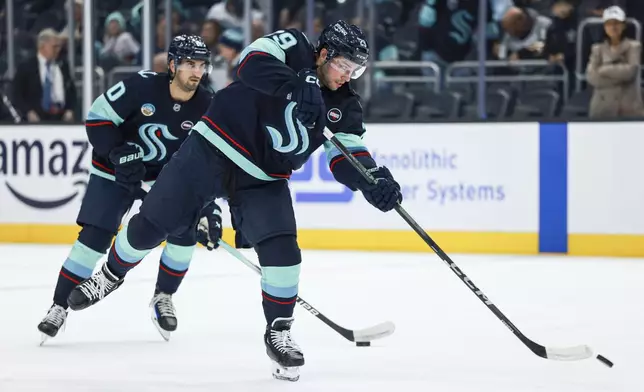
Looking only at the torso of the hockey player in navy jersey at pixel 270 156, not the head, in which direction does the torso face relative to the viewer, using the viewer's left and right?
facing the viewer and to the right of the viewer

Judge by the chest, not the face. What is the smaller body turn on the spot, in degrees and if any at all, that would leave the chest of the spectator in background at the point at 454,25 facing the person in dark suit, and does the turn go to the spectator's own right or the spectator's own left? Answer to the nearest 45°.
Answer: approximately 90° to the spectator's own right

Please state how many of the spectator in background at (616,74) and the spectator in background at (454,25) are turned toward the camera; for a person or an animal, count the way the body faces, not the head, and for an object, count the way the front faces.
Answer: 2

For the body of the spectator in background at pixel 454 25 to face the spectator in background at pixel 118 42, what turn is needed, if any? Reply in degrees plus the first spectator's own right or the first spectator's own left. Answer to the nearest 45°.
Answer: approximately 90° to the first spectator's own right

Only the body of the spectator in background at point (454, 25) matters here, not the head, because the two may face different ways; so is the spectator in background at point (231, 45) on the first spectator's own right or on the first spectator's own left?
on the first spectator's own right

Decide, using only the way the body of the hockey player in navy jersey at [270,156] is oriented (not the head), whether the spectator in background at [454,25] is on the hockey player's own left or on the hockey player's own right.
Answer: on the hockey player's own left

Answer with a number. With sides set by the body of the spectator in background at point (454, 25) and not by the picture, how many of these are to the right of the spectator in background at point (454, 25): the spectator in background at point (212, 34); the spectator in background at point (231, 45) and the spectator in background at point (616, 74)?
2

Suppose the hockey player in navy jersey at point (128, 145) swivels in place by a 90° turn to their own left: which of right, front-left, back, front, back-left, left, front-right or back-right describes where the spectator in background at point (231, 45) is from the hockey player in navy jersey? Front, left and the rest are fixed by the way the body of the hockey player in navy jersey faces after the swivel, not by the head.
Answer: front-left

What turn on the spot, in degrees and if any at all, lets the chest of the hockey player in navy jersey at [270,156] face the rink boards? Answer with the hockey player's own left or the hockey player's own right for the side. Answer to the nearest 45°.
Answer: approximately 135° to the hockey player's own left

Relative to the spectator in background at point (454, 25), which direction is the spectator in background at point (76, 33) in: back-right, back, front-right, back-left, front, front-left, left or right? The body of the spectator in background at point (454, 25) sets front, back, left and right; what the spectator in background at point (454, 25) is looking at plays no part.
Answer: right
